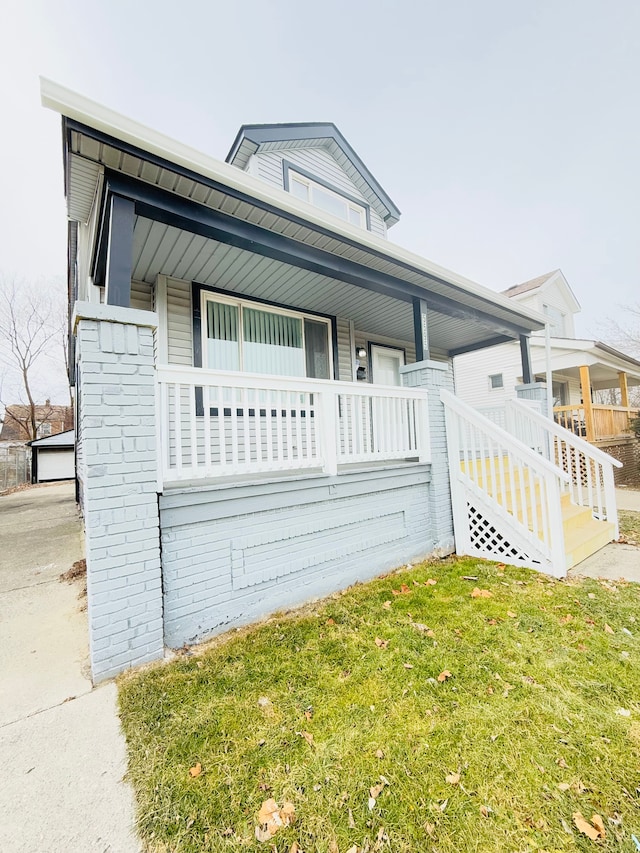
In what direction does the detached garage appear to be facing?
toward the camera

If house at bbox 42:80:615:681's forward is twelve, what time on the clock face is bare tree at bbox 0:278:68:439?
The bare tree is roughly at 6 o'clock from the house.

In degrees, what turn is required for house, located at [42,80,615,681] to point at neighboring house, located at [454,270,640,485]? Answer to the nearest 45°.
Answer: approximately 90° to its left

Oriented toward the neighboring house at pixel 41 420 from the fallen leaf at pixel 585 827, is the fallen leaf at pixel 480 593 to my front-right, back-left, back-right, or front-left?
front-right

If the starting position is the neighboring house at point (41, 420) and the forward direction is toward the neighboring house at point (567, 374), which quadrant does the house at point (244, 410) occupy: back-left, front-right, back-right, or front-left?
front-right

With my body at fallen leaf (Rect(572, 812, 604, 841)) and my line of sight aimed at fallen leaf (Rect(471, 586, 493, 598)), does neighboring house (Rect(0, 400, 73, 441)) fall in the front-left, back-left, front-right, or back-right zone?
front-left

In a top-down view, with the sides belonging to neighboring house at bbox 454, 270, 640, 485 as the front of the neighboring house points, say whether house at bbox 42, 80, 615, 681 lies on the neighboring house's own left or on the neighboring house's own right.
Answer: on the neighboring house's own right

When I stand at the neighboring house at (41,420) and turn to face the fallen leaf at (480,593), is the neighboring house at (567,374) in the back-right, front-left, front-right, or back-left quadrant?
front-left

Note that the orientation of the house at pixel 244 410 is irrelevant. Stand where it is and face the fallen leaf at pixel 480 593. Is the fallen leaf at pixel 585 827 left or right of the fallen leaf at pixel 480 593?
right

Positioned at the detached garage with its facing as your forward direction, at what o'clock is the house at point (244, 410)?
The house is roughly at 12 o'clock from the detached garage.

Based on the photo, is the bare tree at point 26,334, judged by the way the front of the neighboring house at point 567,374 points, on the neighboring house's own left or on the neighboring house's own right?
on the neighboring house's own right

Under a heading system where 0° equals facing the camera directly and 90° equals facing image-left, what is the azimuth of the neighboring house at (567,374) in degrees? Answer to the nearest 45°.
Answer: approximately 315°

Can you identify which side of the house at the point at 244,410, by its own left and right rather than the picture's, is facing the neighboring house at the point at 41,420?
back

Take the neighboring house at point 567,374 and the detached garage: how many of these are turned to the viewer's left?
0

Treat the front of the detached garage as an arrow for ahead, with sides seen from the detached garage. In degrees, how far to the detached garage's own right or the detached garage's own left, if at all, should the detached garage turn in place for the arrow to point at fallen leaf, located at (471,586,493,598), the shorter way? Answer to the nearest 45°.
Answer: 0° — it already faces it

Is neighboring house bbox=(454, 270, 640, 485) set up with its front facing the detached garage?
no

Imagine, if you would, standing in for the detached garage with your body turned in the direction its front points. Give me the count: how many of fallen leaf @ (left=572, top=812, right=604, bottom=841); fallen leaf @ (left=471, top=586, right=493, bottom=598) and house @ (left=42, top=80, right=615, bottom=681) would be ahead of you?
3

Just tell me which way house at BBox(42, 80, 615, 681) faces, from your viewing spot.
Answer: facing the viewer and to the right of the viewer

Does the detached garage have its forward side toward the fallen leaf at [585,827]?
yes

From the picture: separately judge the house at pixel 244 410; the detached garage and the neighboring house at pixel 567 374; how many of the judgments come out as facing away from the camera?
0

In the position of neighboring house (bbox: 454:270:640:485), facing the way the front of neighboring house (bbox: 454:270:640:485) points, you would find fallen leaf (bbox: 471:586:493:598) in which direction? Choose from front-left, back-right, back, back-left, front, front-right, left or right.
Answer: front-right
